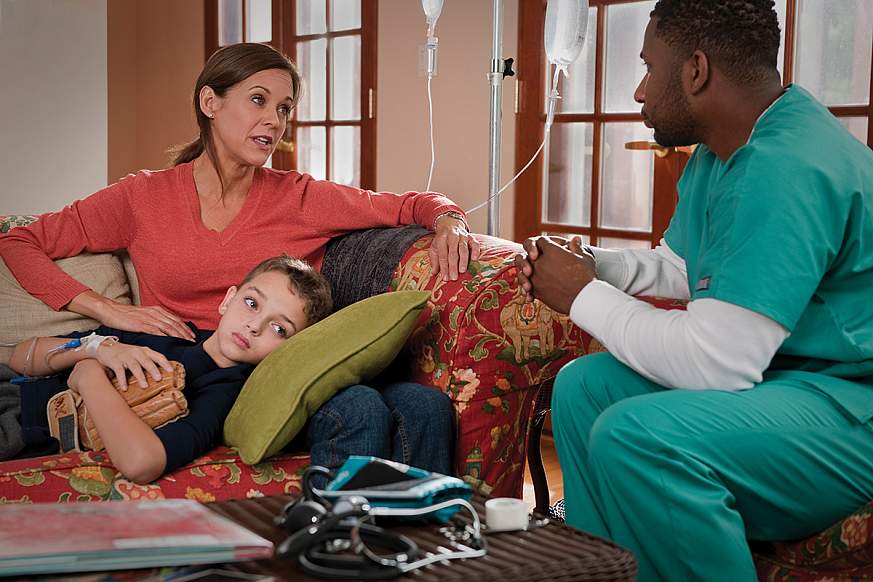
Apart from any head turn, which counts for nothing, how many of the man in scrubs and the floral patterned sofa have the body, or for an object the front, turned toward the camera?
1

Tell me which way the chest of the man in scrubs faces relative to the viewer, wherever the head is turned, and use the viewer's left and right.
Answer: facing to the left of the viewer

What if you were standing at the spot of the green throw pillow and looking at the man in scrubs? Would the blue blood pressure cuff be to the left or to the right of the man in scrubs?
right

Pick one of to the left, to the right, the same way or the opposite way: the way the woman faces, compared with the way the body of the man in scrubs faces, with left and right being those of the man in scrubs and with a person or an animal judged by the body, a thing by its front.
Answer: to the left

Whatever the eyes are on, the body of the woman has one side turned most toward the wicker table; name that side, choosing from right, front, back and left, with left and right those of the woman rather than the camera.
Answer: front

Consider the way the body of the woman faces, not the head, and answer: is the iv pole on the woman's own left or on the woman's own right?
on the woman's own left

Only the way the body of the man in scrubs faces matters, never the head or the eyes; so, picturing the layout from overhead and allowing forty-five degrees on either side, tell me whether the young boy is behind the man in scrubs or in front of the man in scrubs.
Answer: in front

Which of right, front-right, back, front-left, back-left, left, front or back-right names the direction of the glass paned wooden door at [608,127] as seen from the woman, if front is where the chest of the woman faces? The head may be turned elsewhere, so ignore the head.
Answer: back-left

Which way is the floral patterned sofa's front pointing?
toward the camera

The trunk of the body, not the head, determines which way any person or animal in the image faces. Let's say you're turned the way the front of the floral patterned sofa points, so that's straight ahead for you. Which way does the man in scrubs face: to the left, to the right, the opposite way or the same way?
to the right

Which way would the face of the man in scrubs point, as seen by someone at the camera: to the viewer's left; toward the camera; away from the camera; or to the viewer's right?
to the viewer's left

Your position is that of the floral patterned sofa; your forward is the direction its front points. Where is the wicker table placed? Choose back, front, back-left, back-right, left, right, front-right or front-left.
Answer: front

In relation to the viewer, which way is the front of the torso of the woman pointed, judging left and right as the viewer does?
facing the viewer
